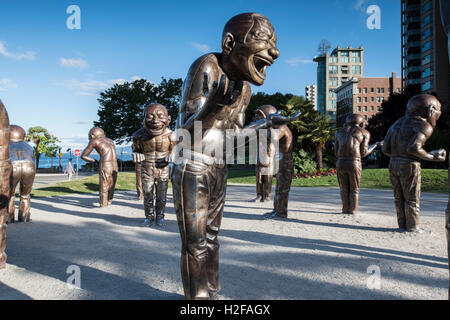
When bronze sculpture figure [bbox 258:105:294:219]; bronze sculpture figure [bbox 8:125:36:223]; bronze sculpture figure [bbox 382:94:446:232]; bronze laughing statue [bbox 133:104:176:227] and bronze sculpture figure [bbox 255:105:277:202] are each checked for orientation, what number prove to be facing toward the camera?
2

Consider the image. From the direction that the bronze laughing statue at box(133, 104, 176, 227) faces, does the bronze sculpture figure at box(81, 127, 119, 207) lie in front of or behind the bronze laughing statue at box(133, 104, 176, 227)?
behind

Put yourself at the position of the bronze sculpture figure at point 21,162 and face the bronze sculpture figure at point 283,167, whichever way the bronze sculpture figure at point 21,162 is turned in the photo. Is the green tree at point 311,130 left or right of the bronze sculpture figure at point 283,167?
left

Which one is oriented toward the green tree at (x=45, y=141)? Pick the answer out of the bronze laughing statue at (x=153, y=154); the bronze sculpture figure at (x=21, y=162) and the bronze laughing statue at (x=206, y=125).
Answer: the bronze sculpture figure

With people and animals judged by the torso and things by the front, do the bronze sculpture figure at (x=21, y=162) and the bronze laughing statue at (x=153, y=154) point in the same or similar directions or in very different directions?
very different directions

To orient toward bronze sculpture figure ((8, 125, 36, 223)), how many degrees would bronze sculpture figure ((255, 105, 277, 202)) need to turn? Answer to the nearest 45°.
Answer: approximately 45° to its right

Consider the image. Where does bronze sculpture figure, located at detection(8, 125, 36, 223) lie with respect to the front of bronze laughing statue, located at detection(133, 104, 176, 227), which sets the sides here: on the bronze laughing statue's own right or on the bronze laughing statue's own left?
on the bronze laughing statue's own right
